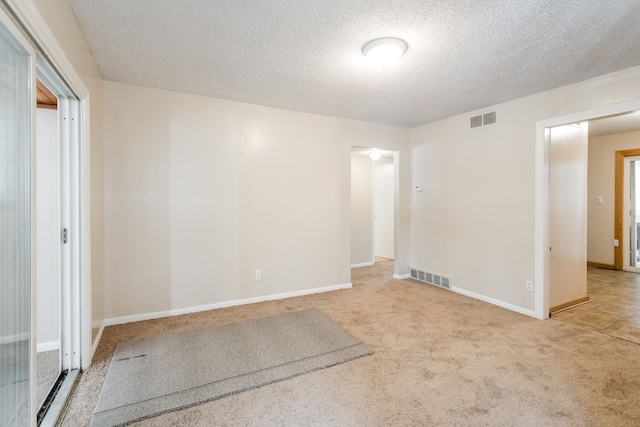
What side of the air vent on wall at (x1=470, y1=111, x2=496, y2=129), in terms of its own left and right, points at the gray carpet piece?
front

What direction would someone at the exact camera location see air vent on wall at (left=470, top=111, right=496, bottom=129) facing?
facing the viewer and to the left of the viewer

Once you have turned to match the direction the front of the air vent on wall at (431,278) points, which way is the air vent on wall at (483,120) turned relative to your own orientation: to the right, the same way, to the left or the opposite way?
the same way

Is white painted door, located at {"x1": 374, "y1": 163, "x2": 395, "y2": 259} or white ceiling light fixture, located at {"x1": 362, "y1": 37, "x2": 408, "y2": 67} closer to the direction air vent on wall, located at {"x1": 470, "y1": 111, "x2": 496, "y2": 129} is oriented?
the white ceiling light fixture

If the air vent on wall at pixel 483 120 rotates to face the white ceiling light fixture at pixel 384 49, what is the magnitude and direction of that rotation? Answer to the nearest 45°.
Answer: approximately 45° to its left

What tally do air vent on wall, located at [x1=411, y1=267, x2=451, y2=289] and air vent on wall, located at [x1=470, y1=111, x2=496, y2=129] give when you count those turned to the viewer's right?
0

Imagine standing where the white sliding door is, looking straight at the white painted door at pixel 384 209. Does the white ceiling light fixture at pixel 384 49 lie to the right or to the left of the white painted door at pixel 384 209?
right
